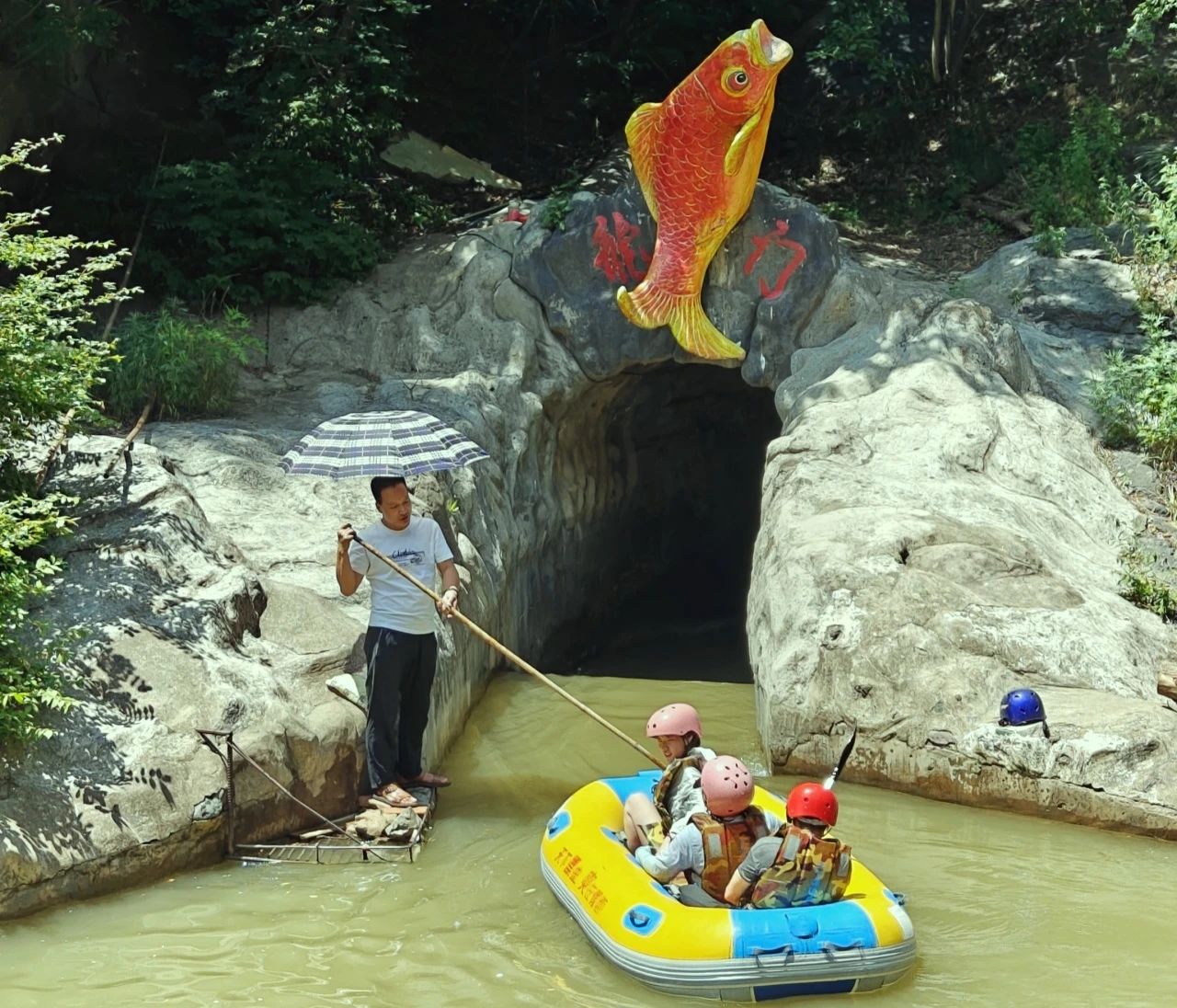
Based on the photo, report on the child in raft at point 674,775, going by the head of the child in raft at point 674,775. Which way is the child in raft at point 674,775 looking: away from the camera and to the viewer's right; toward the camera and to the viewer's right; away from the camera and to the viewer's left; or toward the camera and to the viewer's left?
toward the camera and to the viewer's left

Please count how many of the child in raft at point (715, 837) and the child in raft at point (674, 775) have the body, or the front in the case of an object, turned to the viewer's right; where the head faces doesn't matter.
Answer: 0

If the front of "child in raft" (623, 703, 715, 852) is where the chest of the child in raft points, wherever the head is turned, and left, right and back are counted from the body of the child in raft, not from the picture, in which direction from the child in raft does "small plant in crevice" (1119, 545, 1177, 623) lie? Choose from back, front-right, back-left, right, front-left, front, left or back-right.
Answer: back

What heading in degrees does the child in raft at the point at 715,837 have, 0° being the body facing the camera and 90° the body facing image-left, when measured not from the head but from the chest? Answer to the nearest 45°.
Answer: approximately 135°

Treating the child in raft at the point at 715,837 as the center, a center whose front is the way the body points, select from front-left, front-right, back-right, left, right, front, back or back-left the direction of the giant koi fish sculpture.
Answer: front-right

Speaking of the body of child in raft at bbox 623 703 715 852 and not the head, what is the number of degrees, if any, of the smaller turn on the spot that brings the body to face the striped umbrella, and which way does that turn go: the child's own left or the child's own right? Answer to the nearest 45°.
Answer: approximately 90° to the child's own right

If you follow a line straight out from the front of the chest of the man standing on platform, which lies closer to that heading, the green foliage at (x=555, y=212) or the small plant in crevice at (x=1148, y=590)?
the small plant in crevice

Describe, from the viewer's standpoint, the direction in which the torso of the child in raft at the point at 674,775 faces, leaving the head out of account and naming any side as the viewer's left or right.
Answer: facing the viewer and to the left of the viewer

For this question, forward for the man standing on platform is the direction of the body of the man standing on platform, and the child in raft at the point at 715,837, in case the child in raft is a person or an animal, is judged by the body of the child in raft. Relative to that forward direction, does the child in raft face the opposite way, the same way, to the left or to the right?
the opposite way

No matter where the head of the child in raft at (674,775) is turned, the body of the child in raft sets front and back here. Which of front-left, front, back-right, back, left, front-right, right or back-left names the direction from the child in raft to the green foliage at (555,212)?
back-right

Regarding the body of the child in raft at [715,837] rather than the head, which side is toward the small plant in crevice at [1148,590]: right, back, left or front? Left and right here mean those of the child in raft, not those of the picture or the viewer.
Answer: right

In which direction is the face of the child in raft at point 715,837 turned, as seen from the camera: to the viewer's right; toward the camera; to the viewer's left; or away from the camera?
away from the camera
